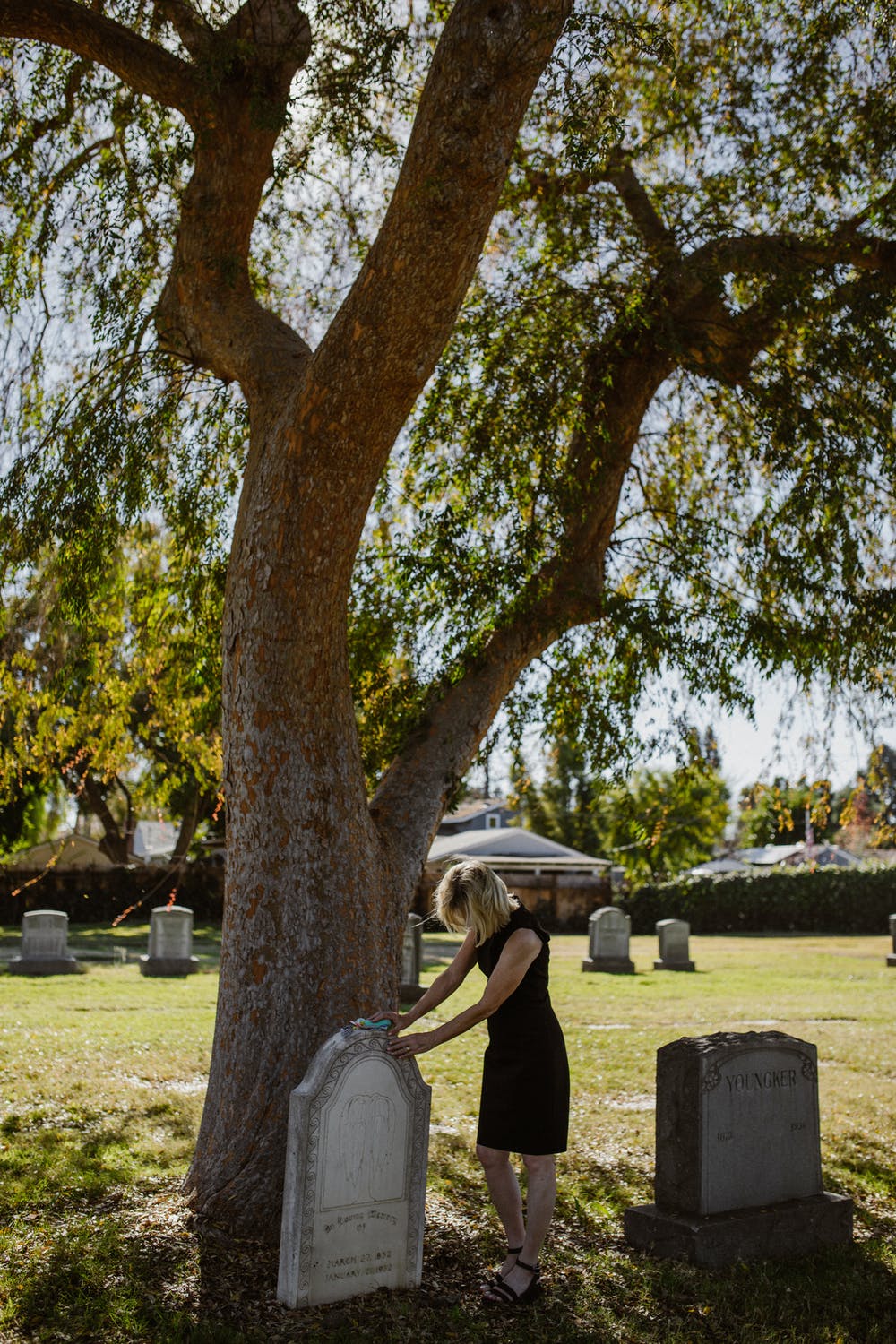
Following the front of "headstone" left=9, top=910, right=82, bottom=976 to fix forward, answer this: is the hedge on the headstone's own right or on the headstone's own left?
on the headstone's own left

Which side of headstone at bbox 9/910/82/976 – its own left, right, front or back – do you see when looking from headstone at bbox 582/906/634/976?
left

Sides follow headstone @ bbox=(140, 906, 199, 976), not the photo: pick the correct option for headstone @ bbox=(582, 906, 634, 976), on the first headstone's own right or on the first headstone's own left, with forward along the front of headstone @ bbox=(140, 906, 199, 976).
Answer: on the first headstone's own left

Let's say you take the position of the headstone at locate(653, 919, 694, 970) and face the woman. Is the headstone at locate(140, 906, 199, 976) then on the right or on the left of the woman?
right

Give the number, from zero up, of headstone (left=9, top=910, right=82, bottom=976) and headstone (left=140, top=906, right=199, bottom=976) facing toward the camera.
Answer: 2

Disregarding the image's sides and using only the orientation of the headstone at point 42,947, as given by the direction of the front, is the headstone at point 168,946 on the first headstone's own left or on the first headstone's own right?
on the first headstone's own left

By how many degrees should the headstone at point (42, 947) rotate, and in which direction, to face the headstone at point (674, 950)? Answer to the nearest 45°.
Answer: approximately 90° to its left

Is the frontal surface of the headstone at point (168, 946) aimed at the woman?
yes

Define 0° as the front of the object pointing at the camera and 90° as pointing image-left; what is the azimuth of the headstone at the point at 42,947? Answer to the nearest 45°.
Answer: approximately 0°

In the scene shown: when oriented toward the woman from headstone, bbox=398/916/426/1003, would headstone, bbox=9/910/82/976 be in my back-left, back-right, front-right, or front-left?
back-right

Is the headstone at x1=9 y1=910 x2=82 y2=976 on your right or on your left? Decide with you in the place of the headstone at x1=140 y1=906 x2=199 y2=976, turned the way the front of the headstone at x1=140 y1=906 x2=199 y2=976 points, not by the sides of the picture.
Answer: on your right
